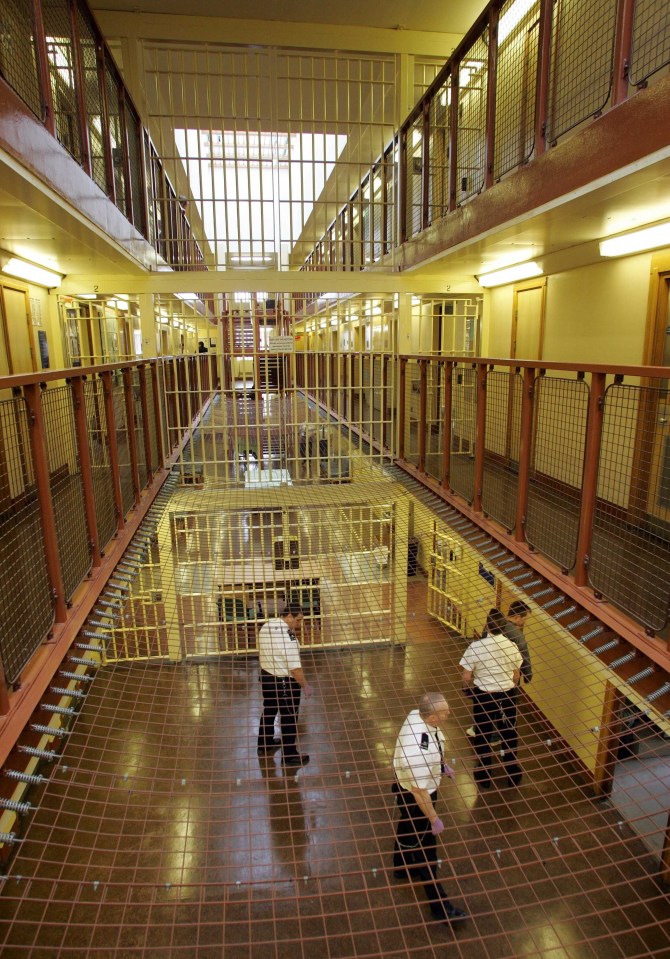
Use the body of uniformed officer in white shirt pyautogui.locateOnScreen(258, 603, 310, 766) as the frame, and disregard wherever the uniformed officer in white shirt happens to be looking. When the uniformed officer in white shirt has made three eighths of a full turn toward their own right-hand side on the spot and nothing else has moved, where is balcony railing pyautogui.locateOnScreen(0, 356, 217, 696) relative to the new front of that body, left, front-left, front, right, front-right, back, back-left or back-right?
front

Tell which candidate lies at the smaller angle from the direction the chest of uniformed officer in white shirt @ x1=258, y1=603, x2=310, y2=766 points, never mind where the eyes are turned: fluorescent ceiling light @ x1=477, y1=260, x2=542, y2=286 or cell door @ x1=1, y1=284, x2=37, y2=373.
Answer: the fluorescent ceiling light

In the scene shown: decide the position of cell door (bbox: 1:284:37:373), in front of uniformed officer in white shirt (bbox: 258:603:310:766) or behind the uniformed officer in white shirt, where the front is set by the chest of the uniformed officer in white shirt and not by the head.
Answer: behind

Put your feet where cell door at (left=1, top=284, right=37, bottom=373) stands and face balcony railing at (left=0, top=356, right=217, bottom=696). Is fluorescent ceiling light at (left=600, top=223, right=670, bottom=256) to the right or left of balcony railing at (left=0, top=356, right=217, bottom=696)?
left

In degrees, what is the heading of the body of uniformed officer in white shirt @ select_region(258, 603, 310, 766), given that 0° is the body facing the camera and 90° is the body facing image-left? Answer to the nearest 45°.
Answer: approximately 270°

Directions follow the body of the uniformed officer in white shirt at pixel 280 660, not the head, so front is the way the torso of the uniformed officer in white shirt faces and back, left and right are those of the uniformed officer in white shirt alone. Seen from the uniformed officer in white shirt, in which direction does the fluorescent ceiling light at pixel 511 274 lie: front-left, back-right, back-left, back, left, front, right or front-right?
front-left
